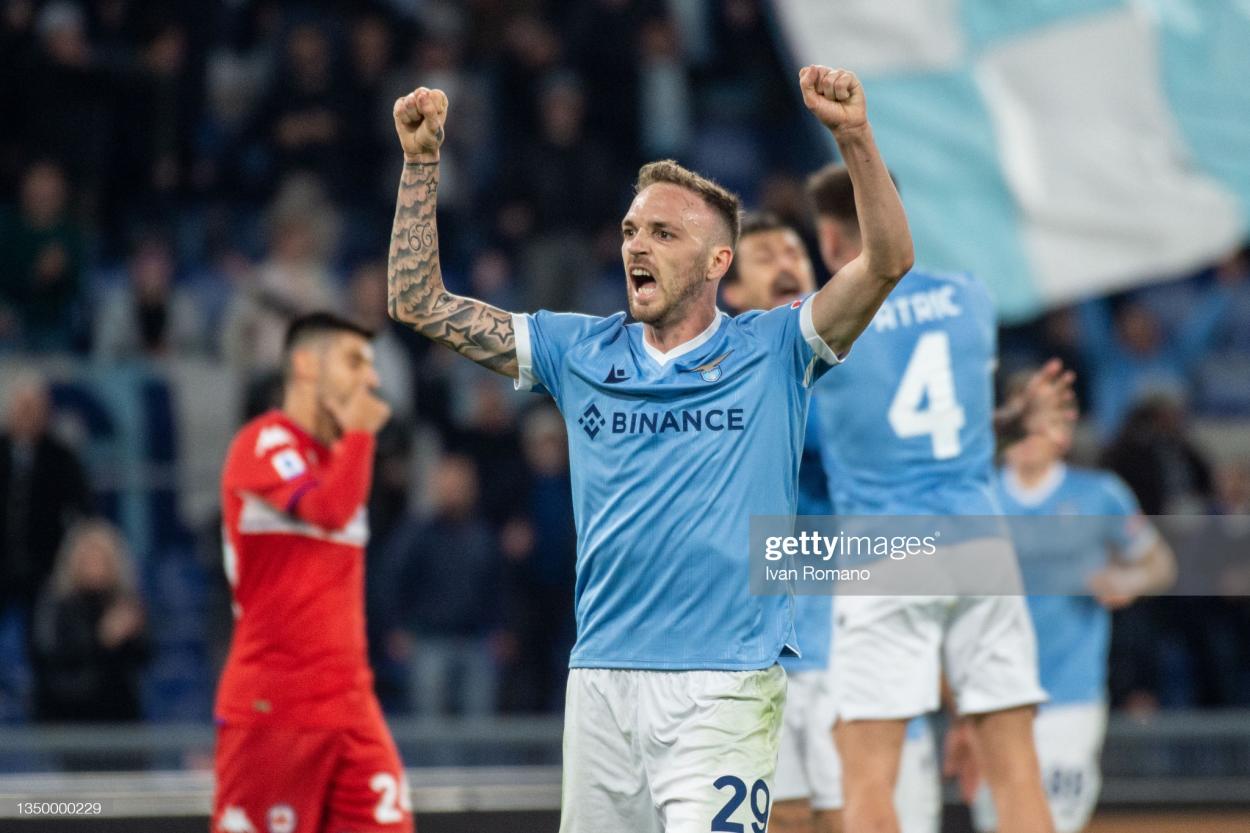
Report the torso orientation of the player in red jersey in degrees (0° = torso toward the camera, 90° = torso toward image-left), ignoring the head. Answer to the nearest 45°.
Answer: approximately 270°

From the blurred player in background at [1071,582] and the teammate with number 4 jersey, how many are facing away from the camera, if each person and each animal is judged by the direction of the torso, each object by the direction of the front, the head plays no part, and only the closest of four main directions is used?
1

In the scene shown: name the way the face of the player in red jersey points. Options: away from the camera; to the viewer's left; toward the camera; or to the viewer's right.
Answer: to the viewer's right

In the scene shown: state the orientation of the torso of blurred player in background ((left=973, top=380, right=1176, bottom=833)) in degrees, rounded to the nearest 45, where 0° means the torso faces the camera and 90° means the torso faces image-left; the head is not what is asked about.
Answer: approximately 45°

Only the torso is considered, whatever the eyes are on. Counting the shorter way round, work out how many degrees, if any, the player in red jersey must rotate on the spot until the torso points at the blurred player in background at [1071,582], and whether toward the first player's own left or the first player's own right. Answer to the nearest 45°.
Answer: approximately 45° to the first player's own left

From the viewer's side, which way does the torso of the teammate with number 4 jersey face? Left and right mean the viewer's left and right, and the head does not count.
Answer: facing away from the viewer
